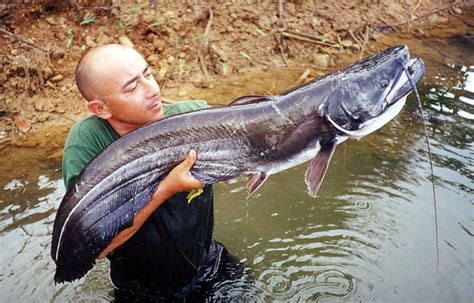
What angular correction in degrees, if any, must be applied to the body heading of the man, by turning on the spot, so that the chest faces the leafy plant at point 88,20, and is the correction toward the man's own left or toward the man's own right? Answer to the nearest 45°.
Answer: approximately 135° to the man's own left

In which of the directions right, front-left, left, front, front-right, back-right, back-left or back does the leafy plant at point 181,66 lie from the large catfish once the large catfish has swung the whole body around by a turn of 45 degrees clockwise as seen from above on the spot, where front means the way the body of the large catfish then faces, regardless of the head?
back-left

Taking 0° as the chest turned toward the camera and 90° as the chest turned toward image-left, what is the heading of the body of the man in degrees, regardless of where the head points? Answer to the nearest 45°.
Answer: approximately 315°

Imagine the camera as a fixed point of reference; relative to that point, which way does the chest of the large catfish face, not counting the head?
to the viewer's right

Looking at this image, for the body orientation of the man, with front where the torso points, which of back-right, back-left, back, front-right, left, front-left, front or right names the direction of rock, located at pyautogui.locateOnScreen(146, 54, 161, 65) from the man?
back-left

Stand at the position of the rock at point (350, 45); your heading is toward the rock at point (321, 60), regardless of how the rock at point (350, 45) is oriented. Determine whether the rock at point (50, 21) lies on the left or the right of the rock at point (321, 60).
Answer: right

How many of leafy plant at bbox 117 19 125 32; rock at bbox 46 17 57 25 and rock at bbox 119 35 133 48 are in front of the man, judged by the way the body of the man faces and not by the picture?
0

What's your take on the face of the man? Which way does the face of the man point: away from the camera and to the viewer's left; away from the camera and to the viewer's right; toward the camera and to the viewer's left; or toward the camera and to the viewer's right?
toward the camera and to the viewer's right

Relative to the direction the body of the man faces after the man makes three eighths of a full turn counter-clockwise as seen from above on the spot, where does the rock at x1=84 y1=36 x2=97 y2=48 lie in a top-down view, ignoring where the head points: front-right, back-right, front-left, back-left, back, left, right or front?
front

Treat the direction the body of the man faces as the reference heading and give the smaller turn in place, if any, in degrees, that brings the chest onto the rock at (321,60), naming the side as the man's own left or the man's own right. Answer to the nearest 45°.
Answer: approximately 90° to the man's own left
